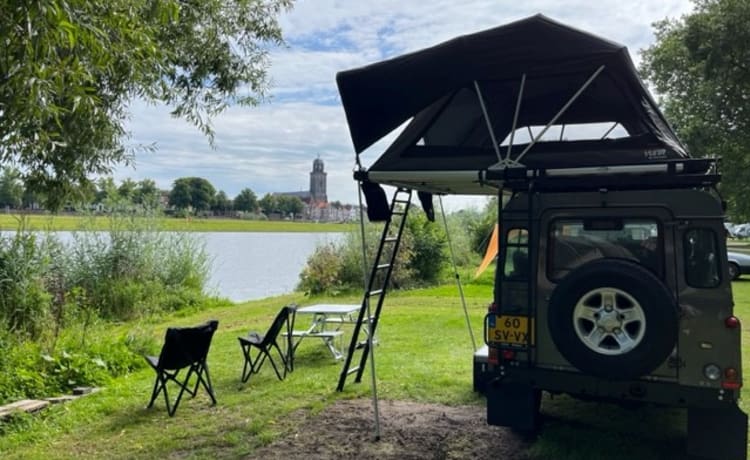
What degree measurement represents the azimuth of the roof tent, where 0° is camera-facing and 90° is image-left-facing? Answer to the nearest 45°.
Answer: approximately 90°

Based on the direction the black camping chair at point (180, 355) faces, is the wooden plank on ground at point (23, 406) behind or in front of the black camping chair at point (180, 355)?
in front

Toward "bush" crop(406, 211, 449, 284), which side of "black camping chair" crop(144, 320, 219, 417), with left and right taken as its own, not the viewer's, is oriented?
right

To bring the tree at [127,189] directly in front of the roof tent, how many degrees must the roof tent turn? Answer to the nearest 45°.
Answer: approximately 45° to its right

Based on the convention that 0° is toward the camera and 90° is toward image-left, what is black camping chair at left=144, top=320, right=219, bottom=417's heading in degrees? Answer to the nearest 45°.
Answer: approximately 135°

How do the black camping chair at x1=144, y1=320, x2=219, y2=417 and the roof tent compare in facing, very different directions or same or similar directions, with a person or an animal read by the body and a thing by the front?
same or similar directions

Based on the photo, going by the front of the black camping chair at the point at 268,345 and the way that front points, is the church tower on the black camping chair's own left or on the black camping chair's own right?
on the black camping chair's own right

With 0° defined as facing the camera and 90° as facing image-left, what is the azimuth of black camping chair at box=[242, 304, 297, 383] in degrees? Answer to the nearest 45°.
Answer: approximately 90°

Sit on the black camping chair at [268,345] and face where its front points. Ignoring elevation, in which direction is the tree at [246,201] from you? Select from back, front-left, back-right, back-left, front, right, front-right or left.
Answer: right

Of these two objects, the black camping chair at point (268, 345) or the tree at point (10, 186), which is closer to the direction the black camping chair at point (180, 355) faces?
the tree

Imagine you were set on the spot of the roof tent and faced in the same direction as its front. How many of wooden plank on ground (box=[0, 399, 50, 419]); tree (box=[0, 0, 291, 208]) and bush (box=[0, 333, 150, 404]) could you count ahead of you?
3

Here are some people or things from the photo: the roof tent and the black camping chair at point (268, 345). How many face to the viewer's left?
2

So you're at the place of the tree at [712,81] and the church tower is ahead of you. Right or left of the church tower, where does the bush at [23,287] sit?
left

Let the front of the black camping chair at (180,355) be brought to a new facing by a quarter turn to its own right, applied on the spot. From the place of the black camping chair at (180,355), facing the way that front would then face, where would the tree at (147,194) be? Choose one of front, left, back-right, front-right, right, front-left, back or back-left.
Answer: front-left

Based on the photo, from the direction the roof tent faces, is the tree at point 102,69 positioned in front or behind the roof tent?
in front

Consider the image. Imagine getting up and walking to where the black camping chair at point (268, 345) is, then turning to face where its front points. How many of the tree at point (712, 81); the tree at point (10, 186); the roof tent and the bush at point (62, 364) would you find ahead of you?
2
